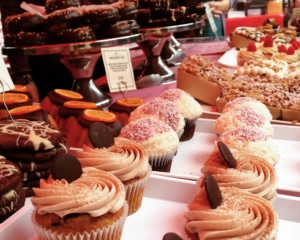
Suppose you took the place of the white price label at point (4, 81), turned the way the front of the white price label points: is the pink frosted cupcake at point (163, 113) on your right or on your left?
on your left

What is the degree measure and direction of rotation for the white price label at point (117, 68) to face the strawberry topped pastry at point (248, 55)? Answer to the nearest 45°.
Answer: approximately 135° to its left

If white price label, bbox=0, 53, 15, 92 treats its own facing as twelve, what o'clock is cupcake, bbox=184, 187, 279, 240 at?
The cupcake is roughly at 11 o'clock from the white price label.

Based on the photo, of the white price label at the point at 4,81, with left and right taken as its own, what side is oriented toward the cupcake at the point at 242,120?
left

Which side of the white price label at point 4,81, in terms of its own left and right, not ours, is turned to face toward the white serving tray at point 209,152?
left

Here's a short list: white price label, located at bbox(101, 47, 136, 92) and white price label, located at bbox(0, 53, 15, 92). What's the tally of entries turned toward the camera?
2

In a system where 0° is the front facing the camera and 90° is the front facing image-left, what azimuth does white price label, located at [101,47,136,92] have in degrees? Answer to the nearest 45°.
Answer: approximately 0°
